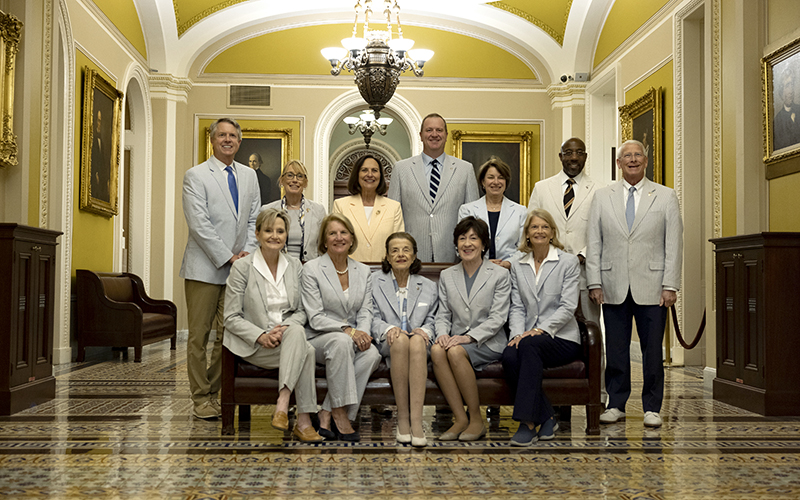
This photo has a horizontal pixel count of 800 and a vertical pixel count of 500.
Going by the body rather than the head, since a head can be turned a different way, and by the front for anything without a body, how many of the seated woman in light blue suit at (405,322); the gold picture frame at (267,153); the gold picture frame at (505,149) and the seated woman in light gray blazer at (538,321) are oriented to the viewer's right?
0

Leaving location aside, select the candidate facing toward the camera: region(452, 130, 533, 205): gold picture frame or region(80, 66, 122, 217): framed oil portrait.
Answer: the gold picture frame

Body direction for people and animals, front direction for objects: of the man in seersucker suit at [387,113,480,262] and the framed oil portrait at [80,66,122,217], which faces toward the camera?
the man in seersucker suit

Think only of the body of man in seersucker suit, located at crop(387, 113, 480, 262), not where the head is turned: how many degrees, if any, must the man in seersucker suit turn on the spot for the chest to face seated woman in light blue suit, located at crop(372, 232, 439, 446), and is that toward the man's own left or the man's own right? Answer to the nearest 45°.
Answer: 0° — they already face them

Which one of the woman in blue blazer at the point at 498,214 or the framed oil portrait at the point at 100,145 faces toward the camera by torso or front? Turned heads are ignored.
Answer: the woman in blue blazer

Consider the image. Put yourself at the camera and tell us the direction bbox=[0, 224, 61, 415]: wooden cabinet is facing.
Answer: facing the viewer and to the right of the viewer

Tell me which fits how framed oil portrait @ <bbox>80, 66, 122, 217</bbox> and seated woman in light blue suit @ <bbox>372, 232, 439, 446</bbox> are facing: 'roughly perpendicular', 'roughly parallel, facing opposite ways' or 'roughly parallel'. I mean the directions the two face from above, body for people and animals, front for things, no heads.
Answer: roughly perpendicular

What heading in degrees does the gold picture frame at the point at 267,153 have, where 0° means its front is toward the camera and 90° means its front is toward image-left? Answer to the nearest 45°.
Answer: approximately 0°

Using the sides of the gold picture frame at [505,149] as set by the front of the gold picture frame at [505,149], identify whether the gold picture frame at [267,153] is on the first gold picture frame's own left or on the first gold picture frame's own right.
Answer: on the first gold picture frame's own right

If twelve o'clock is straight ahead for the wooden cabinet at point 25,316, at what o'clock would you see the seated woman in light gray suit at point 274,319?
The seated woman in light gray suit is roughly at 12 o'clock from the wooden cabinet.

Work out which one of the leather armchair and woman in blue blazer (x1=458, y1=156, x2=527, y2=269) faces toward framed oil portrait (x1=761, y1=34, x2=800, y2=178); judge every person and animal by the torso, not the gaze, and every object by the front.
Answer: the leather armchair

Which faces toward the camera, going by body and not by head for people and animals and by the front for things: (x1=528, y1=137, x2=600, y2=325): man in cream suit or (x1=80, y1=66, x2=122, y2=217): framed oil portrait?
the man in cream suit

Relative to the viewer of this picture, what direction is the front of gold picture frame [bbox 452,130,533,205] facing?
facing the viewer

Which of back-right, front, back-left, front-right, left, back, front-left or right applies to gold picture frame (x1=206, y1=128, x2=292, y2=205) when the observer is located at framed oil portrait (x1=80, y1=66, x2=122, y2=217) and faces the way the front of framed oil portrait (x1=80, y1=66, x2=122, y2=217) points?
front-left

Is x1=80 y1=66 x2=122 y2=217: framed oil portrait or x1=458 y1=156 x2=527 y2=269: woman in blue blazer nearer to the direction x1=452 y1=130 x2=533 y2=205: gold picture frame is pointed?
the woman in blue blazer
